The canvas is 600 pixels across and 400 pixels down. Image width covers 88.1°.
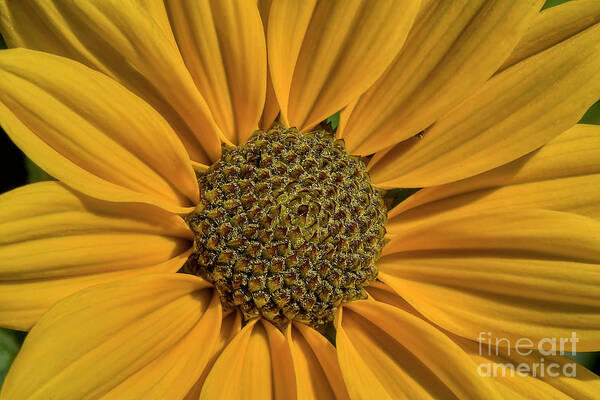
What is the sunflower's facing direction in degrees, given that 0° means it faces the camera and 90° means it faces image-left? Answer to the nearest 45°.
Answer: approximately 0°
